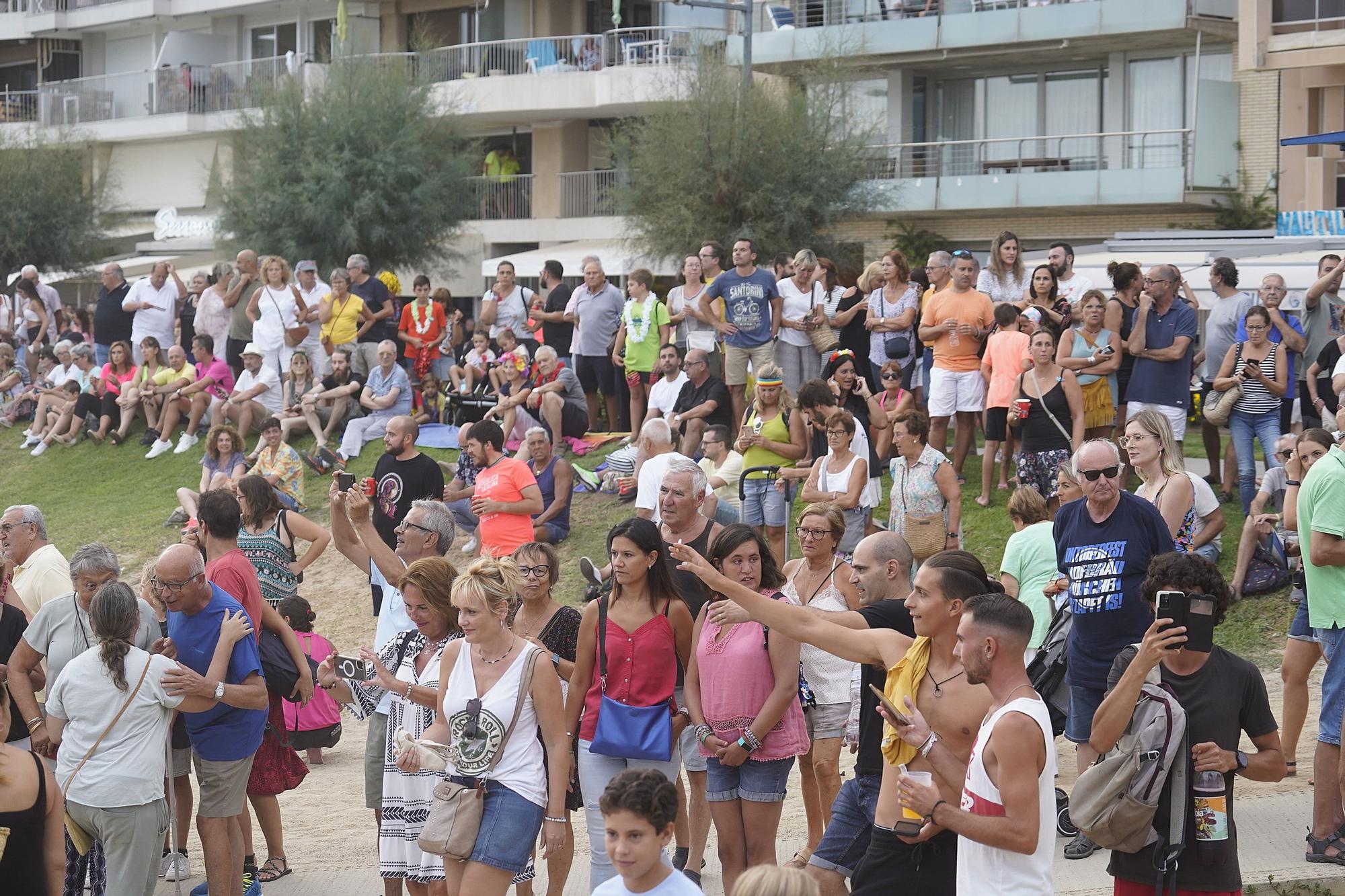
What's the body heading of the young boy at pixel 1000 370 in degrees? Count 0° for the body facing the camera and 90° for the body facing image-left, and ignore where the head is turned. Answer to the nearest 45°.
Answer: approximately 180°

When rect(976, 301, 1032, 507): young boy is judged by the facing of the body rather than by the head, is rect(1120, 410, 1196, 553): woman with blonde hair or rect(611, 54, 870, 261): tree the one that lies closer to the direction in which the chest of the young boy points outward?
the tree

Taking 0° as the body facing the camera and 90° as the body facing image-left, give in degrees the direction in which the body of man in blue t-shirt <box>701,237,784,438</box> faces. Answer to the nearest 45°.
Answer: approximately 0°

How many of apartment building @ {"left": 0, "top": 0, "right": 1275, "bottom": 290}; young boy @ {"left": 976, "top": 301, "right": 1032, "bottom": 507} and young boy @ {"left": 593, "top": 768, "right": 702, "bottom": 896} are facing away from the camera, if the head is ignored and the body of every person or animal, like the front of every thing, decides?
1

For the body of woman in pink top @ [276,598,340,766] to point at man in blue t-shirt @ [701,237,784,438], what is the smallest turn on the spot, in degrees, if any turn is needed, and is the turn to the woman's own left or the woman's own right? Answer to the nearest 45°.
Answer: approximately 45° to the woman's own right

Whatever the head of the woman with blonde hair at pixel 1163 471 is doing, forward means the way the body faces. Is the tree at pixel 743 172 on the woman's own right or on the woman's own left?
on the woman's own right

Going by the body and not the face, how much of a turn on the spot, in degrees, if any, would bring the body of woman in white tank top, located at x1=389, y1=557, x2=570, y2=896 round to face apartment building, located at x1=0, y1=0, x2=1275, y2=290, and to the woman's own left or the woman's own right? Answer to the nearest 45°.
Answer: approximately 135° to the woman's own right

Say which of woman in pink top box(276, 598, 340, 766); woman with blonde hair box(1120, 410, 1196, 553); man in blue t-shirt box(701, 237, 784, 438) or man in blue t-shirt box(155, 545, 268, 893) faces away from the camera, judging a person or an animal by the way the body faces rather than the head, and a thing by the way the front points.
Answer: the woman in pink top

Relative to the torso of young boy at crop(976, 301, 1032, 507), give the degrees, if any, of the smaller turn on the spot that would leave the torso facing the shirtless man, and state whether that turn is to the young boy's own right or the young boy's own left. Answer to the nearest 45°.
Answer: approximately 180°

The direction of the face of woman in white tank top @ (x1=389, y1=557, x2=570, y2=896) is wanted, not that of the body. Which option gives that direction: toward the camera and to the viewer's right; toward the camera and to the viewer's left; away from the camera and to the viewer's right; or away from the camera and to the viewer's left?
toward the camera and to the viewer's left

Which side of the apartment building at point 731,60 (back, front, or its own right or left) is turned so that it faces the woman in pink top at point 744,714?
front
